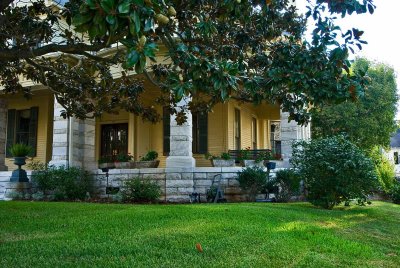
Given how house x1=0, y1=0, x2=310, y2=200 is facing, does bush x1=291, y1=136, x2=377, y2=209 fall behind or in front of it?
in front

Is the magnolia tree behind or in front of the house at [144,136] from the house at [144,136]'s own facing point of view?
in front

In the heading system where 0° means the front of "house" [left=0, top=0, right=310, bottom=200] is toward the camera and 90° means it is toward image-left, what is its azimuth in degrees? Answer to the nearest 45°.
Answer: approximately 0°

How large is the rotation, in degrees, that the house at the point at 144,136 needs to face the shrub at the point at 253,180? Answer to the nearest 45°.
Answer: approximately 45° to its left

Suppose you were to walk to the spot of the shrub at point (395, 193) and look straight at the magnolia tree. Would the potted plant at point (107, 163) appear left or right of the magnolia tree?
right

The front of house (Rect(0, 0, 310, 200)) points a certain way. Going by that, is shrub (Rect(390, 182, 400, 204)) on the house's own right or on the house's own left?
on the house's own left

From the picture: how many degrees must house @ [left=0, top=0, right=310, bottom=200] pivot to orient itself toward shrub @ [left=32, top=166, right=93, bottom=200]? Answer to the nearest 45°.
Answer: approximately 45° to its right

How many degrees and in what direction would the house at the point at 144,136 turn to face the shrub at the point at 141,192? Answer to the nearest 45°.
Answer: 0° — it already faces it

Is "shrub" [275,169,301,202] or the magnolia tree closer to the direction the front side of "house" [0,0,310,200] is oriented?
the magnolia tree

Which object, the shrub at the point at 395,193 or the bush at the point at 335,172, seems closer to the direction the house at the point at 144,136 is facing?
the bush

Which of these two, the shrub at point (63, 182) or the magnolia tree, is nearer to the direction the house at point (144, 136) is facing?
the magnolia tree
